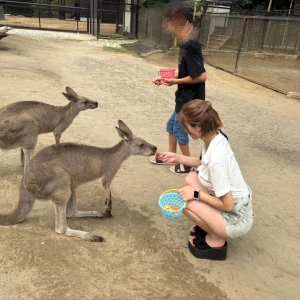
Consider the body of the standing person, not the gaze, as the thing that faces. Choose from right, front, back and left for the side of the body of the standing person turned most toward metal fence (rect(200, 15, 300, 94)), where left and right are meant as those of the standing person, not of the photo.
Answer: right

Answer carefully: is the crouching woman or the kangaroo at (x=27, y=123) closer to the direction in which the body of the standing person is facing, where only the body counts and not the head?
the kangaroo

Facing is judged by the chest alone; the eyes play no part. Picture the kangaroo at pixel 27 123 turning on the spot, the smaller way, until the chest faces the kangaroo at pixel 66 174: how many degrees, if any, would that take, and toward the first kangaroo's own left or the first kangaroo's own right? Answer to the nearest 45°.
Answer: approximately 90° to the first kangaroo's own right

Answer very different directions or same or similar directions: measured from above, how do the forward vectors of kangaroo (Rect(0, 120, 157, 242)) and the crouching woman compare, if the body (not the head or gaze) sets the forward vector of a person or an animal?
very different directions

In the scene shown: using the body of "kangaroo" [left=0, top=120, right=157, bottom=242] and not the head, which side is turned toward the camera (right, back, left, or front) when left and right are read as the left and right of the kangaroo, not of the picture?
right

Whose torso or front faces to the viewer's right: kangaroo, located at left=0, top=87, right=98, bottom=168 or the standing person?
the kangaroo

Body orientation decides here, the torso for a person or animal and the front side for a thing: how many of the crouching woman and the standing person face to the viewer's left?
2

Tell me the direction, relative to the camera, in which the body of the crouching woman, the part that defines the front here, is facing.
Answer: to the viewer's left

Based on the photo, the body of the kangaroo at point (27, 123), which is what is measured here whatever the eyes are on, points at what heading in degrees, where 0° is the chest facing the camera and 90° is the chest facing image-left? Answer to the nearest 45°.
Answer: approximately 270°

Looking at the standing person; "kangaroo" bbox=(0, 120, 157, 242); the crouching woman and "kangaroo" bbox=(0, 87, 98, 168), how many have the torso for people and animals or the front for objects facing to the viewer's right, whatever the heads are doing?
2

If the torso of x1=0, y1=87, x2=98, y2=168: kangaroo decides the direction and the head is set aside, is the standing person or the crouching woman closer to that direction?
the standing person
